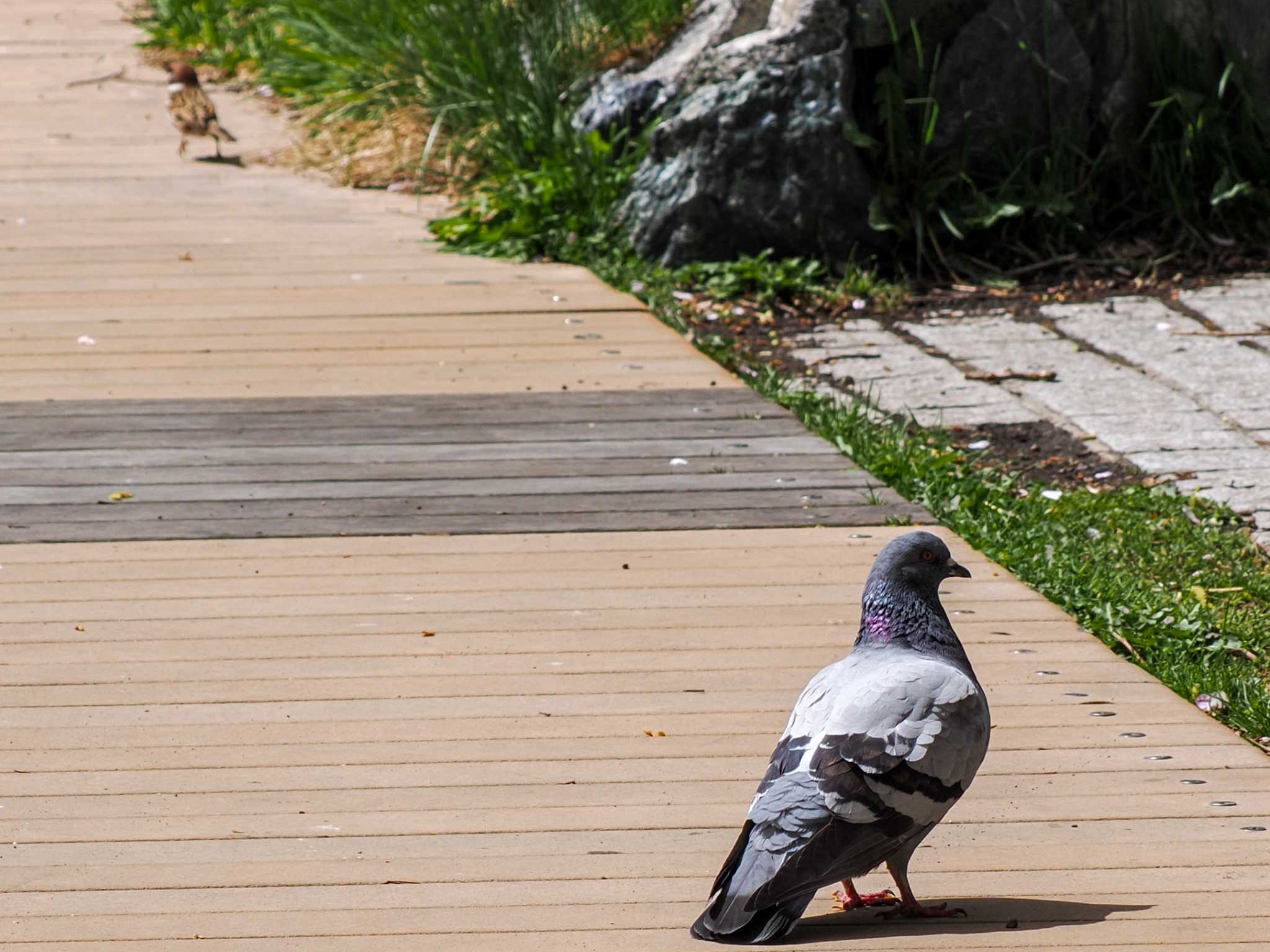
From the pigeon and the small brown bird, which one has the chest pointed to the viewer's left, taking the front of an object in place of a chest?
the small brown bird

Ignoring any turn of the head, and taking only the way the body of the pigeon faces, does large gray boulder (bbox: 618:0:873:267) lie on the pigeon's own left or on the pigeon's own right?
on the pigeon's own left

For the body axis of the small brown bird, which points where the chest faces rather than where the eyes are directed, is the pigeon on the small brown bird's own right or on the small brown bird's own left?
on the small brown bird's own left

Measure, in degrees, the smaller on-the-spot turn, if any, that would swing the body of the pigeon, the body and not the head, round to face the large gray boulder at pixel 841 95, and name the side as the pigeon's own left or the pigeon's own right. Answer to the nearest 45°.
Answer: approximately 45° to the pigeon's own left

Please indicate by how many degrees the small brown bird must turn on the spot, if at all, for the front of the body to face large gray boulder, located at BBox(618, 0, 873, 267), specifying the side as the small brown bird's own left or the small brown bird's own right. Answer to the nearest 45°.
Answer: approximately 135° to the small brown bird's own right

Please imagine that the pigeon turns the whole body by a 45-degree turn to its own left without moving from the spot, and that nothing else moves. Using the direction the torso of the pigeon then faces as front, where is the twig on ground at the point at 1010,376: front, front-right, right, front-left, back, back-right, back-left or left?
front

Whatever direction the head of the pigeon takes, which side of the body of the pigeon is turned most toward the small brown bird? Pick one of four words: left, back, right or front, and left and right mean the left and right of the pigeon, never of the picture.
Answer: left

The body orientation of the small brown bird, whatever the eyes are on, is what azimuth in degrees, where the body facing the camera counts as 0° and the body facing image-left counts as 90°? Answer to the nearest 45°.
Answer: approximately 90°

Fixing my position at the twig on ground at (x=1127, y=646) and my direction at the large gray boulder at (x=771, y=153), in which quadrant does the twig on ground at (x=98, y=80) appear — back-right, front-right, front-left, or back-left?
front-left

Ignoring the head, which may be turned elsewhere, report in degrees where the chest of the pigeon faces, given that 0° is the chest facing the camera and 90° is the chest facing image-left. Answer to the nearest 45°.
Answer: approximately 225°

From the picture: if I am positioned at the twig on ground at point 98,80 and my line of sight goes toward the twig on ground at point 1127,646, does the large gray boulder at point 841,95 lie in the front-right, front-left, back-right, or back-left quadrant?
front-left

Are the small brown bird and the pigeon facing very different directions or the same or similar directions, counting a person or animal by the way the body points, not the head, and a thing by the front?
very different directions

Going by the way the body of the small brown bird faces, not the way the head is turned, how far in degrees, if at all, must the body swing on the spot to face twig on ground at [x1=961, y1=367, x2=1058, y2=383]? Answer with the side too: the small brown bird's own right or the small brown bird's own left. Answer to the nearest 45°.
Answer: approximately 135° to the small brown bird's own left
